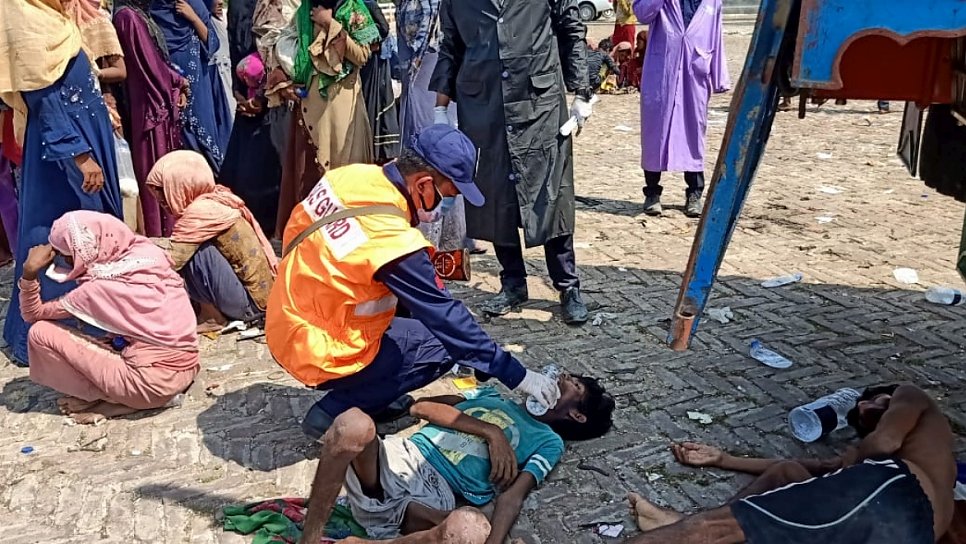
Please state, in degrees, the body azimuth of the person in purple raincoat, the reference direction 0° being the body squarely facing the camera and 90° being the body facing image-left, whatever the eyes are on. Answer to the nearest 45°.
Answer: approximately 0°

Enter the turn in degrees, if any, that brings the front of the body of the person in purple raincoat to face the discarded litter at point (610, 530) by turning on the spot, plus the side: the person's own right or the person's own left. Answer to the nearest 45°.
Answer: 0° — they already face it

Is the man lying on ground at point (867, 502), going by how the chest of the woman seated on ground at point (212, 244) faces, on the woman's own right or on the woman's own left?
on the woman's own left

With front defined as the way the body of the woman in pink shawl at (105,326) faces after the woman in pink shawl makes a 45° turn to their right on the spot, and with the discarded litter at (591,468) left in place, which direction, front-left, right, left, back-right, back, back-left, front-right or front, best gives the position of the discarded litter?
back

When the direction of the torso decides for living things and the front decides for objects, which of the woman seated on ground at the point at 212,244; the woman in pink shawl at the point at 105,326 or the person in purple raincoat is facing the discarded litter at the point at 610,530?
the person in purple raincoat

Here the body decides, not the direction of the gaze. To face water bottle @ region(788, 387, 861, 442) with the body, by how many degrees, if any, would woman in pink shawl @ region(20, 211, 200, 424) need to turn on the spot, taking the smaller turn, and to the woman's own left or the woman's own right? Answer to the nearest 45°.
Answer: approximately 135° to the woman's own left

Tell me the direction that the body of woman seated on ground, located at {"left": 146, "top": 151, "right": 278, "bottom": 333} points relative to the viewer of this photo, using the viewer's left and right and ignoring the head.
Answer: facing to the left of the viewer

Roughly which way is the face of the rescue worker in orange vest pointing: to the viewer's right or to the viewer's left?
to the viewer's right

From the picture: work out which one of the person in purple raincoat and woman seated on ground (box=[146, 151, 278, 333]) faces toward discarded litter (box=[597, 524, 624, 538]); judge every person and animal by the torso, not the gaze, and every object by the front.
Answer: the person in purple raincoat

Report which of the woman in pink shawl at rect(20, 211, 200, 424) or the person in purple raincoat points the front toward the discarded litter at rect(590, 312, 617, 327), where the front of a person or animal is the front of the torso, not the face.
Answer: the person in purple raincoat
